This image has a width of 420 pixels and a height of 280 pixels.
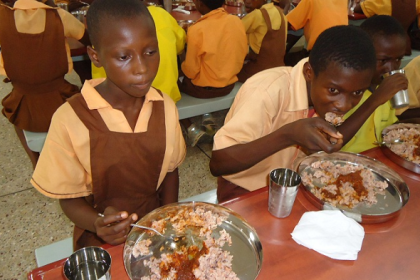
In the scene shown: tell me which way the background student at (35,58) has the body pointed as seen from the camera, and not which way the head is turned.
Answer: away from the camera

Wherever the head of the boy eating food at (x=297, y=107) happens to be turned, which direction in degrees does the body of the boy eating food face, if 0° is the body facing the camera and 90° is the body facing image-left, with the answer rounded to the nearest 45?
approximately 315°

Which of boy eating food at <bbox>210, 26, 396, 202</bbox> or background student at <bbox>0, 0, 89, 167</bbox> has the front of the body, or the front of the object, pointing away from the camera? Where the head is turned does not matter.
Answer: the background student

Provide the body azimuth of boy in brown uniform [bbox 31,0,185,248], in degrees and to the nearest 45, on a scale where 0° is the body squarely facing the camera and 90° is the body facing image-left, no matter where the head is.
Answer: approximately 315°

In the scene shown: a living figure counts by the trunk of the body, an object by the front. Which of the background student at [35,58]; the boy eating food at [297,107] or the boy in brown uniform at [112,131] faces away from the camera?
the background student

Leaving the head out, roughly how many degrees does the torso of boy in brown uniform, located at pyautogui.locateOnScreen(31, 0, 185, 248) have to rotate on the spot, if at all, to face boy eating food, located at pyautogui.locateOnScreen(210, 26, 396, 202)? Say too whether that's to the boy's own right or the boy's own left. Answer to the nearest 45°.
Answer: approximately 45° to the boy's own left

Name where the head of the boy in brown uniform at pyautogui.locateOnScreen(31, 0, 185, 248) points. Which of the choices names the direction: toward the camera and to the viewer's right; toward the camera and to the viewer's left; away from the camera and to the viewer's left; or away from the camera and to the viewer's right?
toward the camera and to the viewer's right

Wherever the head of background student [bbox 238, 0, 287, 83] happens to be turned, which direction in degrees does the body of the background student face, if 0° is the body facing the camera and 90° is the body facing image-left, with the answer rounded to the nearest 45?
approximately 135°
